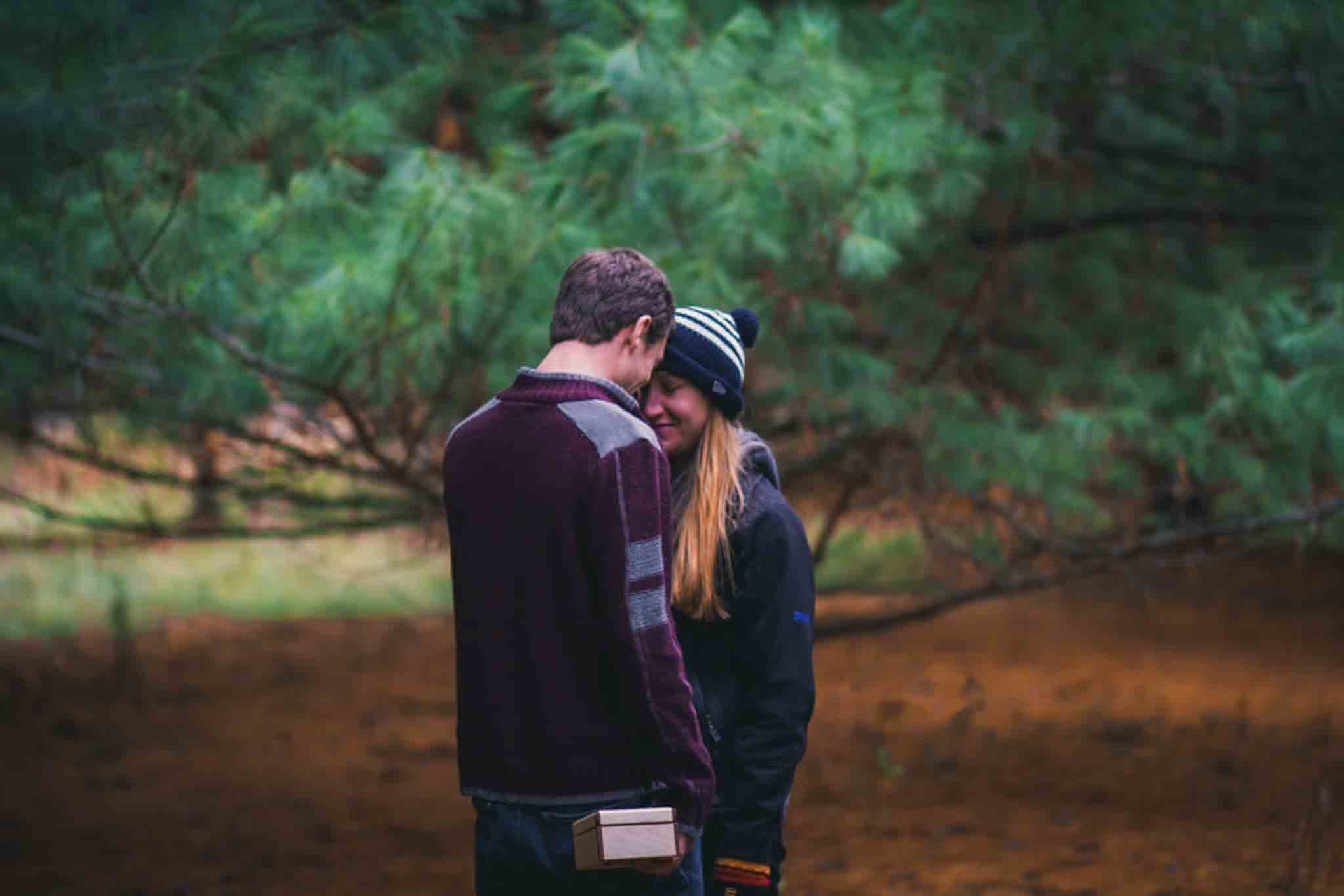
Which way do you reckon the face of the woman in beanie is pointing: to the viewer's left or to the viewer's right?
to the viewer's left

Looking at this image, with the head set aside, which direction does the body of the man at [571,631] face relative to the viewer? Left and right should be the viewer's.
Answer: facing away from the viewer and to the right of the viewer

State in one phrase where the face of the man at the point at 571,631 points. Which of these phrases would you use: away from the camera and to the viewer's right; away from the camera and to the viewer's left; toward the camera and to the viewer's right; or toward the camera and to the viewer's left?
away from the camera and to the viewer's right
